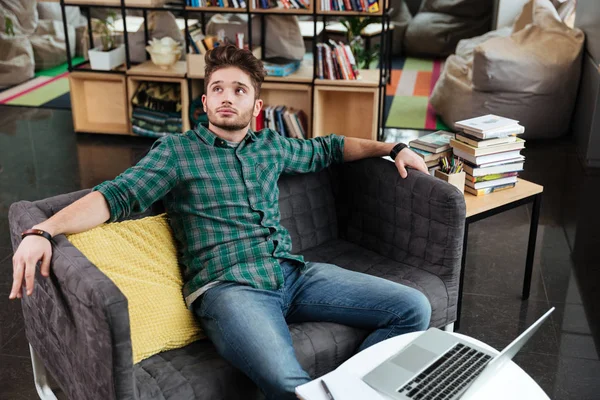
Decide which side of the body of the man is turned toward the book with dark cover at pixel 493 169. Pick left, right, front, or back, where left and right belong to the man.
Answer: left

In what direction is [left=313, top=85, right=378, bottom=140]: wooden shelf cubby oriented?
toward the camera

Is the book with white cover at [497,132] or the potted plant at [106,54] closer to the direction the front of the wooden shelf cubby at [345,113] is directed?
the book with white cover

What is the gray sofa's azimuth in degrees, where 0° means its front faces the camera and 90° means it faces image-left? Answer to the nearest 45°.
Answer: approximately 315°

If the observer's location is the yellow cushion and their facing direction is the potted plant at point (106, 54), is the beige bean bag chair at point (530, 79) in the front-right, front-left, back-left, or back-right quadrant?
front-right

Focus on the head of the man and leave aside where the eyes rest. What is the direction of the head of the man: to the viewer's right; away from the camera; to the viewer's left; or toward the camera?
toward the camera

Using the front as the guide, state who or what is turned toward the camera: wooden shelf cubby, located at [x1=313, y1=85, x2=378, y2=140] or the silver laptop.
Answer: the wooden shelf cubby

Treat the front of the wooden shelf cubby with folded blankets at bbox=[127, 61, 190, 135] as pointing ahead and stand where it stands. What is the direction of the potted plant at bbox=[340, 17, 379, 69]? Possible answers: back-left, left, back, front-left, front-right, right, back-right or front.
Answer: left

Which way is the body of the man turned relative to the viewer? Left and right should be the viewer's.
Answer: facing the viewer and to the right of the viewer

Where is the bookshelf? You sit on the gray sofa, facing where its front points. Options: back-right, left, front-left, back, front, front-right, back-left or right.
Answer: back-left

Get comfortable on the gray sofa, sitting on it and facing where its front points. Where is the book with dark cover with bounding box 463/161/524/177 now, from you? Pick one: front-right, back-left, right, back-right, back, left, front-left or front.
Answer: left

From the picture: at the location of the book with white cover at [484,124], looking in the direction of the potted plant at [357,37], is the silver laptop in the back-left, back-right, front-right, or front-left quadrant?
back-left

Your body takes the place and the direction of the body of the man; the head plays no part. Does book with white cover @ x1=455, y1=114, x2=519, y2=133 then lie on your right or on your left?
on your left
